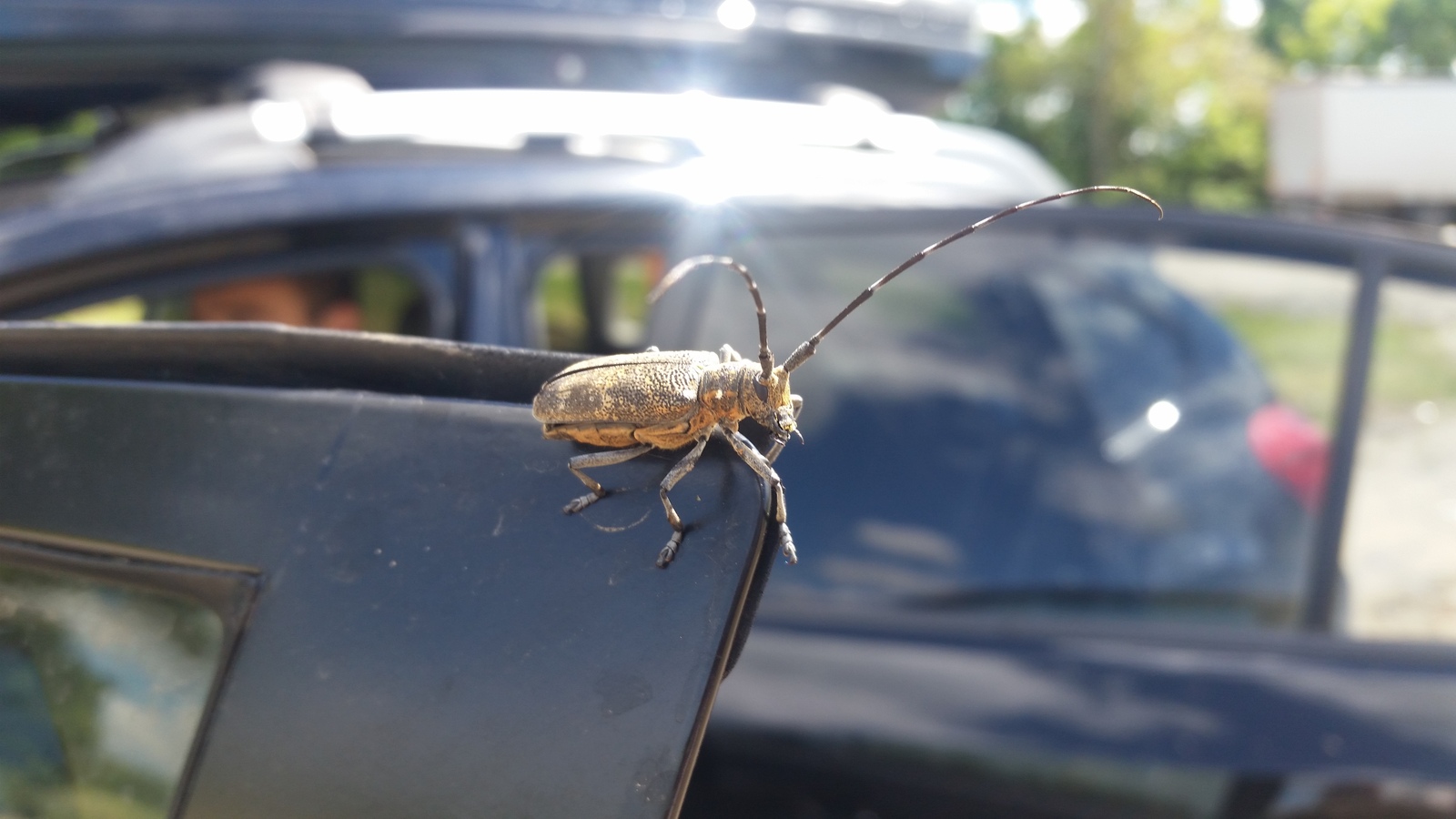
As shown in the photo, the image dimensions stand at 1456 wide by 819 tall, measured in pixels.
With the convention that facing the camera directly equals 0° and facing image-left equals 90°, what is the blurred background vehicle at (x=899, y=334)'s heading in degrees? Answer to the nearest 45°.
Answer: approximately 90°

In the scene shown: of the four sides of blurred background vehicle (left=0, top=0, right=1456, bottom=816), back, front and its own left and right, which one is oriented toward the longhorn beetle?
left
